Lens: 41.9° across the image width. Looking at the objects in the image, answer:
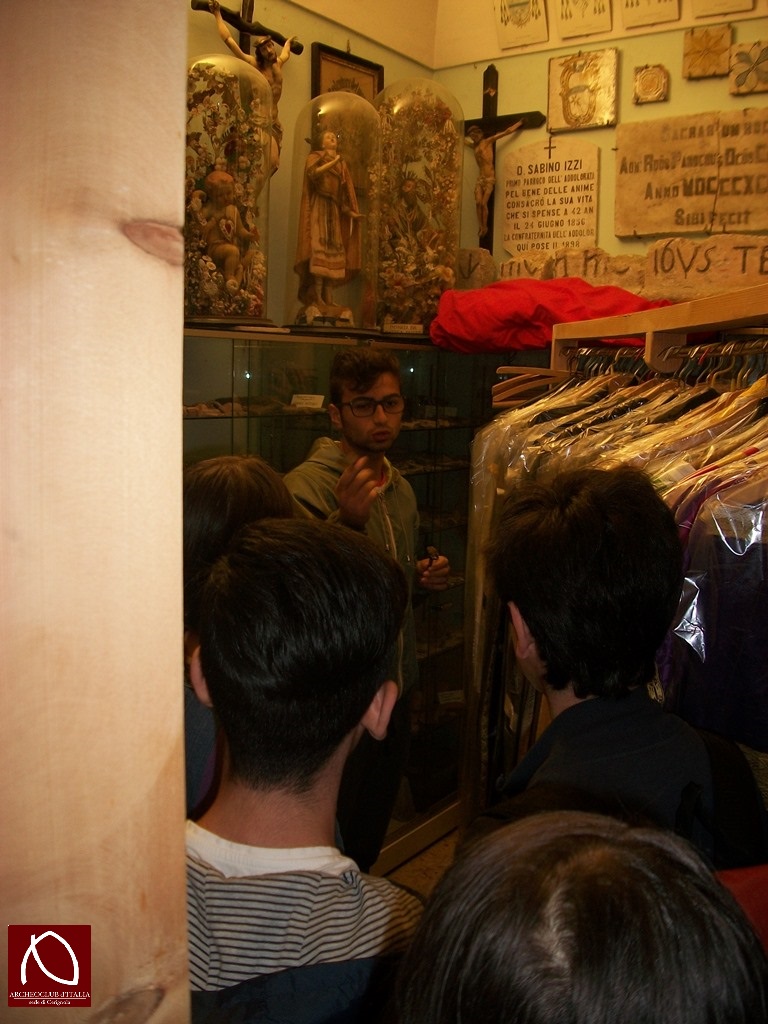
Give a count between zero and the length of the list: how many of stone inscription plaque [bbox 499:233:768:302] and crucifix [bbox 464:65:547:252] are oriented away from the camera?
0

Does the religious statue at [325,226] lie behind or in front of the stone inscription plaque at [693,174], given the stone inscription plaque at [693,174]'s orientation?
in front

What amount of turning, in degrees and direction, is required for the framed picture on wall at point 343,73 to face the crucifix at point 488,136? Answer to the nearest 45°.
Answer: approximately 90° to its left

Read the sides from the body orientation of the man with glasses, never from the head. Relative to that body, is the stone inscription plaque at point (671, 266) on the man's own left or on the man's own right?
on the man's own left

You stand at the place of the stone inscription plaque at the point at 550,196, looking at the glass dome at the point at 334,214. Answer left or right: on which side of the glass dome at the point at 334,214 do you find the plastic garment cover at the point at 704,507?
left

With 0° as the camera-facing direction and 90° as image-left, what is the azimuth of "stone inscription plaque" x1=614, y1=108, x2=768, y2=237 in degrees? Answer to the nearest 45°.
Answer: approximately 45°

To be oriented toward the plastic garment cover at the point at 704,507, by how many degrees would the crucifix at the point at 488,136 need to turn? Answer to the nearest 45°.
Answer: approximately 45° to its left

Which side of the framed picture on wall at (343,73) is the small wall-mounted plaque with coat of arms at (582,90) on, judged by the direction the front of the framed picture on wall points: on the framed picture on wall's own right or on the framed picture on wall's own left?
on the framed picture on wall's own left
